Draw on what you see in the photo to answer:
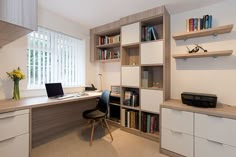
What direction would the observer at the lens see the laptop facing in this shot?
facing the viewer and to the right of the viewer

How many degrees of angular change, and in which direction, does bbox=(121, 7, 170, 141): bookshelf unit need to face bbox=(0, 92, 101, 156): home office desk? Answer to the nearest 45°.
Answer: approximately 45° to its right

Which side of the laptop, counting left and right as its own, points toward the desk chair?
front

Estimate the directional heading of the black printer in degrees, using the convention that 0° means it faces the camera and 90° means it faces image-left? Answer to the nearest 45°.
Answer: approximately 45°

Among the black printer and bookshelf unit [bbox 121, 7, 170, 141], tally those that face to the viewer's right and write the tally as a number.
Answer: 0

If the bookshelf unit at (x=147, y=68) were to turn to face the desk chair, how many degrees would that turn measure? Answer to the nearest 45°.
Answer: approximately 45° to its right

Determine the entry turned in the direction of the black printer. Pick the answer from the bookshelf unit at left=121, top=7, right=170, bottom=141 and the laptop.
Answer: the laptop
